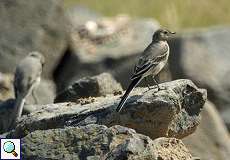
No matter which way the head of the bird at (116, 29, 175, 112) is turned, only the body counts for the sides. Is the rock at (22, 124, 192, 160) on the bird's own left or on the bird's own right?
on the bird's own right

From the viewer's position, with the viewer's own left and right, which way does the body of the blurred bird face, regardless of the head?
facing away from the viewer and to the right of the viewer

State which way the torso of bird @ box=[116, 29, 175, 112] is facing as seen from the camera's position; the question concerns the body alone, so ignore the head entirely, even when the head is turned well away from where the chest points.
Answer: to the viewer's right

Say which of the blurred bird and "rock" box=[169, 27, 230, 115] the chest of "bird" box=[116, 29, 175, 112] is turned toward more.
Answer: the rock
